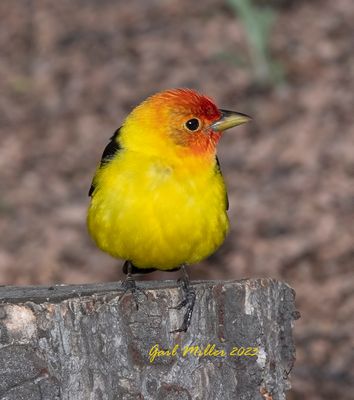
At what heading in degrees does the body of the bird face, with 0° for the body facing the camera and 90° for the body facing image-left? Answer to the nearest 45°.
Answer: approximately 0°
